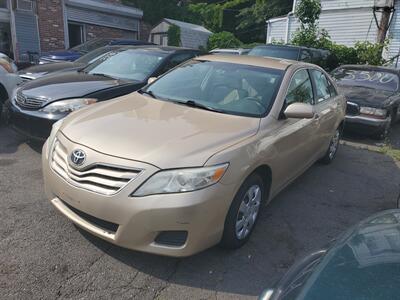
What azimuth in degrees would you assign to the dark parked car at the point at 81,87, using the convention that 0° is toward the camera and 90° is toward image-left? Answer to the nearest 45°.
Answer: approximately 45°

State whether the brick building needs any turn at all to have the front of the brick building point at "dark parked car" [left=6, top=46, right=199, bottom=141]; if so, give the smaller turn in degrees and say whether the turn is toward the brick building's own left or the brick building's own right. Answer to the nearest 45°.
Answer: approximately 45° to the brick building's own right

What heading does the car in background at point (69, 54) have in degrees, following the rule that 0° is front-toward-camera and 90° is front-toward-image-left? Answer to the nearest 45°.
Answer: approximately 45°

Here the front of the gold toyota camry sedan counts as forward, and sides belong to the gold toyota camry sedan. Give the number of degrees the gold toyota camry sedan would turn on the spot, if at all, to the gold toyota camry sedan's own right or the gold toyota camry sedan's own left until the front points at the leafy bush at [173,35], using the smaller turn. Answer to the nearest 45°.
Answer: approximately 135° to the gold toyota camry sedan's own right

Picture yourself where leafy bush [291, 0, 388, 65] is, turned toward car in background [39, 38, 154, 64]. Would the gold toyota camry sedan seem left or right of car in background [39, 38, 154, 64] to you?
left

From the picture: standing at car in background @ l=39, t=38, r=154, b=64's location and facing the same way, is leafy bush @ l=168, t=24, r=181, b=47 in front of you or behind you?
behind

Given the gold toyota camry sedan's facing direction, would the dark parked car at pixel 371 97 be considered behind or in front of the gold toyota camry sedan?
behind

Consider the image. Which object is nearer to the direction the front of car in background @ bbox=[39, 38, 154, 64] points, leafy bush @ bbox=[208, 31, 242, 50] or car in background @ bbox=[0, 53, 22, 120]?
the car in background

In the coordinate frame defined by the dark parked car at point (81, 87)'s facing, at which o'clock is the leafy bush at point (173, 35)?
The leafy bush is roughly at 5 o'clock from the dark parked car.
